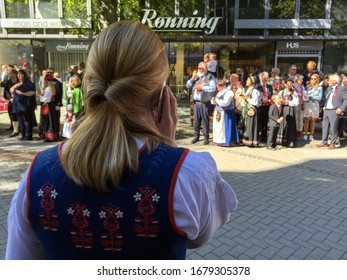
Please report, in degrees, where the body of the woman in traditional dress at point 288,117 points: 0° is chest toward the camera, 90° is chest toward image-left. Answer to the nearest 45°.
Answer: approximately 45°

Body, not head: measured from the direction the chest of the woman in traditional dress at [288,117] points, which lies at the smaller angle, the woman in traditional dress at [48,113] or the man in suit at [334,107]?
the woman in traditional dress

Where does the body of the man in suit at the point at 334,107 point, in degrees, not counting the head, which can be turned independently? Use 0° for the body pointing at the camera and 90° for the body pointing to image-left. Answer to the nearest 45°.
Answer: approximately 45°
